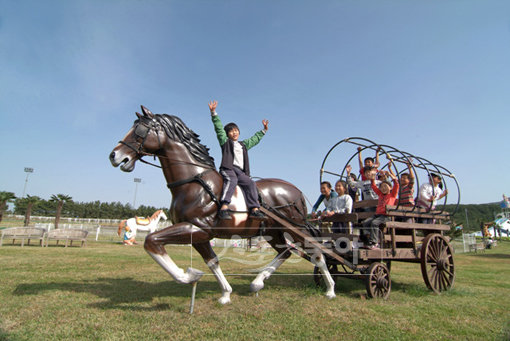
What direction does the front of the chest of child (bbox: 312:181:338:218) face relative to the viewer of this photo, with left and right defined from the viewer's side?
facing the viewer and to the left of the viewer

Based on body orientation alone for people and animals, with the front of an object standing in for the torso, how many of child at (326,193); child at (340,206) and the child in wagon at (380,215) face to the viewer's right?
0

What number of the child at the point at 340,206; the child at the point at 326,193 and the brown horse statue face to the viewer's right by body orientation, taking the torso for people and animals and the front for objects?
0

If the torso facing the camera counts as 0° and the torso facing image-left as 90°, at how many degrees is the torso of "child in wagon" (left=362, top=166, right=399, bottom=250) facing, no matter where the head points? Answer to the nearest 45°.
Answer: approximately 45°

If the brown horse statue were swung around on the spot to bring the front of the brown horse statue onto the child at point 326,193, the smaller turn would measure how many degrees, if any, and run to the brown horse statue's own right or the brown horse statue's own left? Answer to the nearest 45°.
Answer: approximately 135° to the brown horse statue's own right

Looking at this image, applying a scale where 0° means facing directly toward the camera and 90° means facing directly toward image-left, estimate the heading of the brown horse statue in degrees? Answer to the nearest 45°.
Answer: approximately 90°

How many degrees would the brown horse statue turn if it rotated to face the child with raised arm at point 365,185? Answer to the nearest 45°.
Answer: approximately 135° to its right
